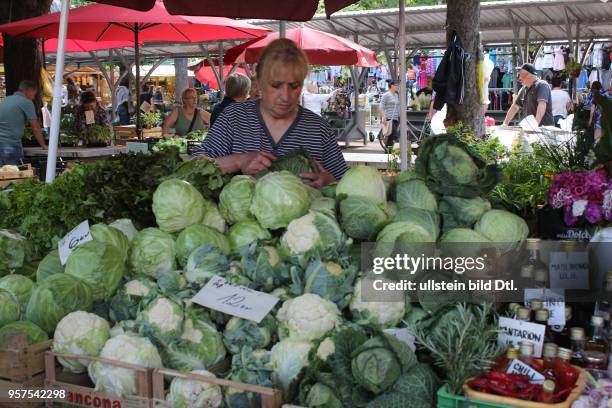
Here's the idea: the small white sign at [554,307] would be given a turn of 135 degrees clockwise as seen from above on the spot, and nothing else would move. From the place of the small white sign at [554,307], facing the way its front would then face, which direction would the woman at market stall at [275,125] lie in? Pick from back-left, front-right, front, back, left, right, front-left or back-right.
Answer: front

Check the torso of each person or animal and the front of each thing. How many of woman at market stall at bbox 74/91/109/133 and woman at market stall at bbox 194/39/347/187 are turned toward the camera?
2

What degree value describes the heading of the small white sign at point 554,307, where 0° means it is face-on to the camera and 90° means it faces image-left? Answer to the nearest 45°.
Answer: approximately 0°

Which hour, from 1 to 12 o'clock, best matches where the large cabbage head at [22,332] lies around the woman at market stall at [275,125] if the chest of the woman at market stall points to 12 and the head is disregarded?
The large cabbage head is roughly at 1 o'clock from the woman at market stall.

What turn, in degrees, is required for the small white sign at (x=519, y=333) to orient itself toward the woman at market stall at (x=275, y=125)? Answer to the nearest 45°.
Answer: approximately 135° to its right
